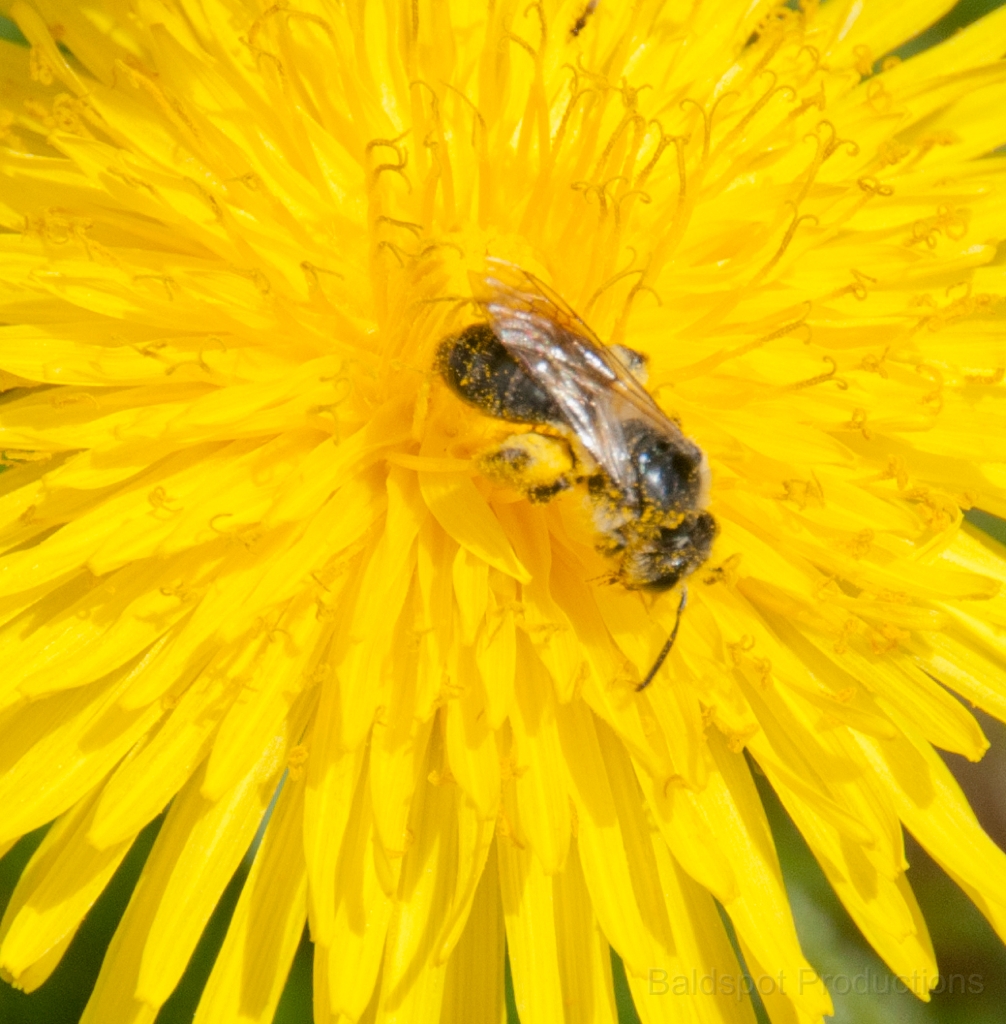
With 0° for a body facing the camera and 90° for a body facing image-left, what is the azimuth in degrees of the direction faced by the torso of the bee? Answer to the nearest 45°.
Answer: approximately 315°

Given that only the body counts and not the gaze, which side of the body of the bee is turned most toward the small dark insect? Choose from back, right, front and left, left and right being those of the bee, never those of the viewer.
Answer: back
